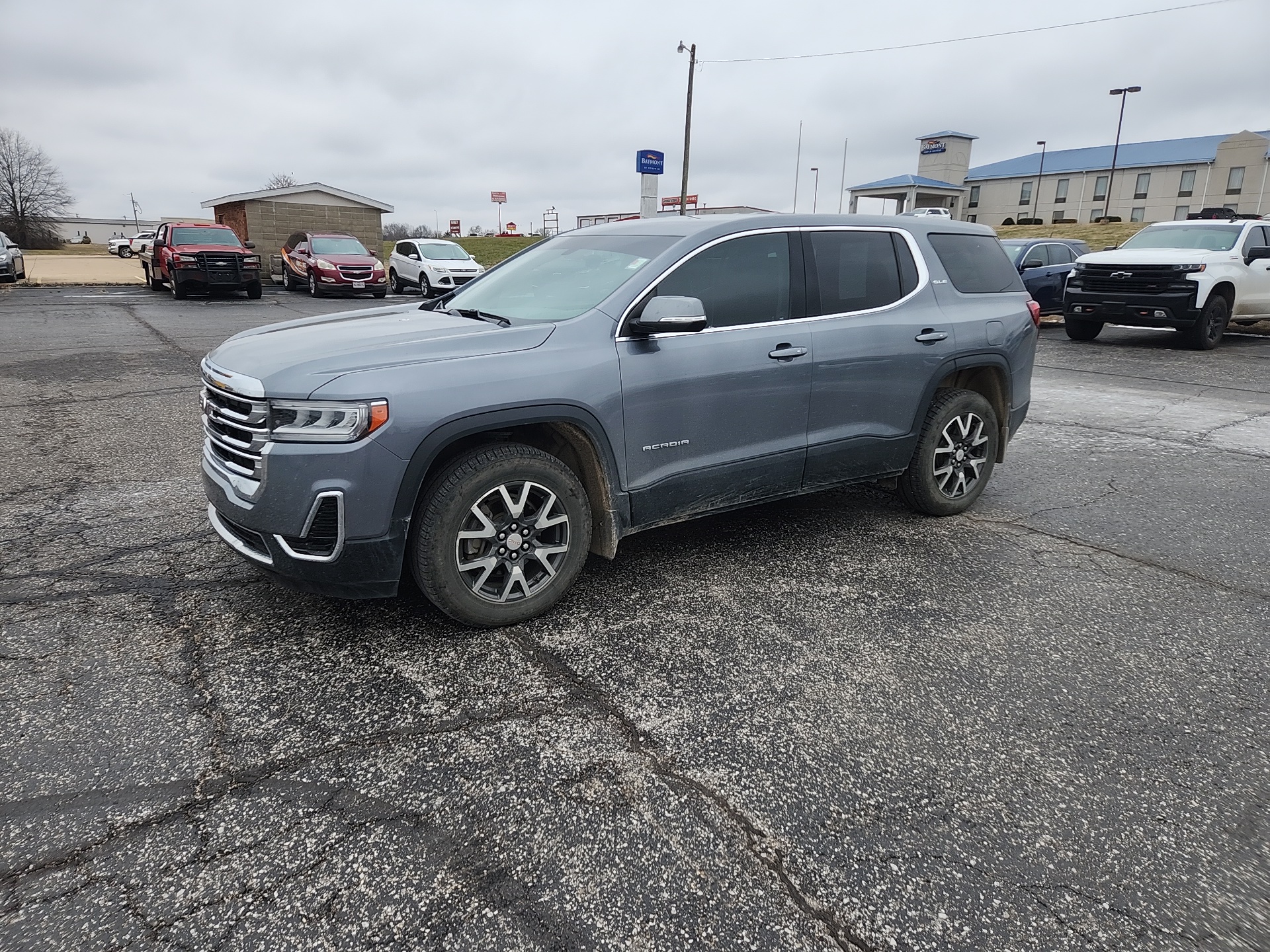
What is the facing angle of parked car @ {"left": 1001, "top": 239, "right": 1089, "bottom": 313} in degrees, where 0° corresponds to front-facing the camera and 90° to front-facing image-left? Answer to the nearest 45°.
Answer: approximately 45°

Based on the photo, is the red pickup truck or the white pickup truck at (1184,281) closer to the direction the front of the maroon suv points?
the white pickup truck

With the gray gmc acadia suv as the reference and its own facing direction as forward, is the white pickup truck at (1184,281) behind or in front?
behind

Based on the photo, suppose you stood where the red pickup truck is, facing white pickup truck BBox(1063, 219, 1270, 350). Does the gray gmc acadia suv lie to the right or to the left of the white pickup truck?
right

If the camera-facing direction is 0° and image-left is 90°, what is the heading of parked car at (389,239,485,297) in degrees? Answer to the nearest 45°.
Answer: approximately 315°

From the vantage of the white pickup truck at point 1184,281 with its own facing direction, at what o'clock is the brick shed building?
The brick shed building is roughly at 2 o'clock from the white pickup truck.

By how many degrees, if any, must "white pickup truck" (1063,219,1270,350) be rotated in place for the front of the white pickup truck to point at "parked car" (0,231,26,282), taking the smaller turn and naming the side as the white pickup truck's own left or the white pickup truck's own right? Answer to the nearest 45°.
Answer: approximately 45° to the white pickup truck's own right

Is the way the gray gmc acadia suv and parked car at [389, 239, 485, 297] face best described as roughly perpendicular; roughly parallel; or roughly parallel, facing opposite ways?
roughly perpendicular

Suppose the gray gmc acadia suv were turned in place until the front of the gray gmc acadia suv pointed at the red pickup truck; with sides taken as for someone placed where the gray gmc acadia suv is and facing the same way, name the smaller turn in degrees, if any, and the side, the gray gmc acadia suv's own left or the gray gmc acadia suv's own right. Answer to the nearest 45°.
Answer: approximately 90° to the gray gmc acadia suv's own right

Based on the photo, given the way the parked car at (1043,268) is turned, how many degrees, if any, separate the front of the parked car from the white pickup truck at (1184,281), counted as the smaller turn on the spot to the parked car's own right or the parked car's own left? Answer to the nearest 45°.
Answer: approximately 90° to the parked car's own left

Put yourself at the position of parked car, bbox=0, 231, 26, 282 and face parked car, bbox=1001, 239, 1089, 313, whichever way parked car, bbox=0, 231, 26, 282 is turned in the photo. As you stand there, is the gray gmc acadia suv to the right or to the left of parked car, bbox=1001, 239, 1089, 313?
right

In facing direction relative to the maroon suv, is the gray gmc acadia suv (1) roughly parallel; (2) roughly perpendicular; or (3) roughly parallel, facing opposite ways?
roughly perpendicular
